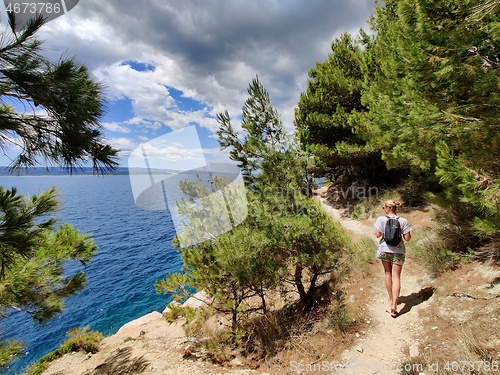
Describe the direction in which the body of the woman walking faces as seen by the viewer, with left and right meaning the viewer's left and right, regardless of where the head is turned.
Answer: facing away from the viewer
